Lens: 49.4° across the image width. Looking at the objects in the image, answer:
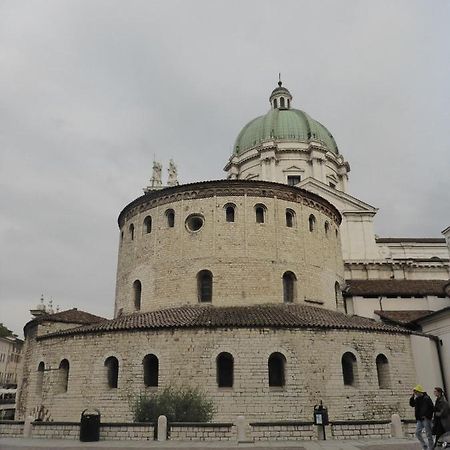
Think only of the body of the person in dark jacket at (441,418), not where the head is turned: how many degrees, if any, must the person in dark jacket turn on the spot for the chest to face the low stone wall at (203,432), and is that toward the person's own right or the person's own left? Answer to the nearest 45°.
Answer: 0° — they already face it

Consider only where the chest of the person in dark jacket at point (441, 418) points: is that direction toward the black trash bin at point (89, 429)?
yes

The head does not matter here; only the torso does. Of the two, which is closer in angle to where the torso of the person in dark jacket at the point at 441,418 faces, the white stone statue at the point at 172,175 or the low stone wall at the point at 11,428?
the low stone wall

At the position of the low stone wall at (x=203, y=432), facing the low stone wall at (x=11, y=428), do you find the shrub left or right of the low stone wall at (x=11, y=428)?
right

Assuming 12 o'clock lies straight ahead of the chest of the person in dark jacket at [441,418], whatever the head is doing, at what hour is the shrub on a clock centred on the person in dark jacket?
The shrub is roughly at 1 o'clock from the person in dark jacket.

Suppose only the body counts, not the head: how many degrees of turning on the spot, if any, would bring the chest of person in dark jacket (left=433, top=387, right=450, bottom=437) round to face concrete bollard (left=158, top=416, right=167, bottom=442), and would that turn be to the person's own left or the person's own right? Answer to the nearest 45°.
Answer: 0° — they already face it

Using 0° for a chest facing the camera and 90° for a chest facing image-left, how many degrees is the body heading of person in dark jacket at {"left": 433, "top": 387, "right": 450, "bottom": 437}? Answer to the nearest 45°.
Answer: approximately 90°
